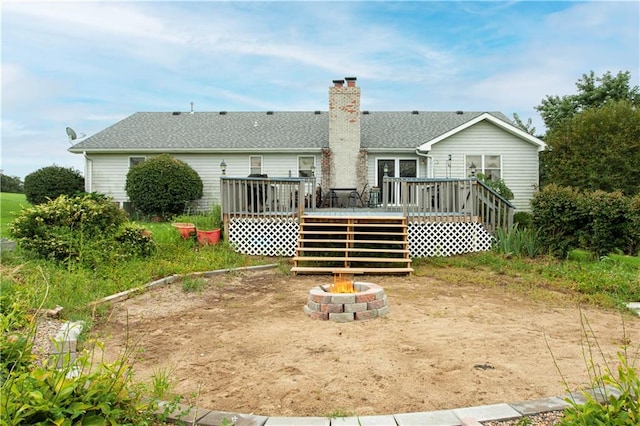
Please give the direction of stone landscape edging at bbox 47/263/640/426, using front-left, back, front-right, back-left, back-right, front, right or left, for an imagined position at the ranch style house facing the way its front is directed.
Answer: back

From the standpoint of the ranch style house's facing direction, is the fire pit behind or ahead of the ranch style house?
behind

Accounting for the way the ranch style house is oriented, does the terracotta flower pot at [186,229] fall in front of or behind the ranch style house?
behind

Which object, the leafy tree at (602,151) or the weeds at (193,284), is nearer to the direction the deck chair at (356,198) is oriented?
the weeds

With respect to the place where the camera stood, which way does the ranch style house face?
facing away from the viewer

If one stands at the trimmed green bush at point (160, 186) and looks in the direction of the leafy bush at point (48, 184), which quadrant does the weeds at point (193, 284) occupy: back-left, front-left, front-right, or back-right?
back-left

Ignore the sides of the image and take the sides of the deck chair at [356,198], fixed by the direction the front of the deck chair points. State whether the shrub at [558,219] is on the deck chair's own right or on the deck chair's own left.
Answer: on the deck chair's own left
